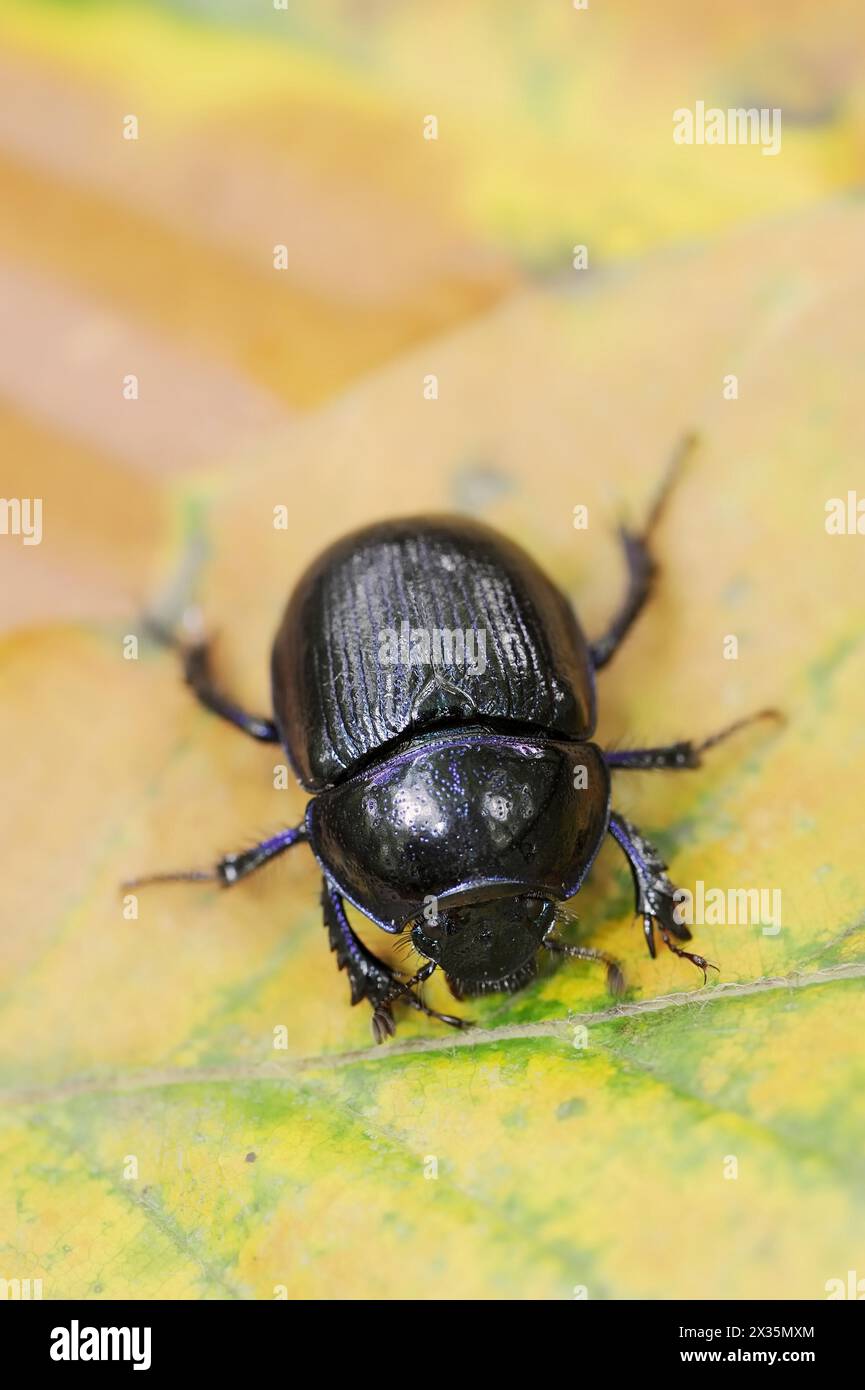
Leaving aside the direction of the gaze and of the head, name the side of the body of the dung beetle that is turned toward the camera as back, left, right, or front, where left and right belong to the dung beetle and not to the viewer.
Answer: front
